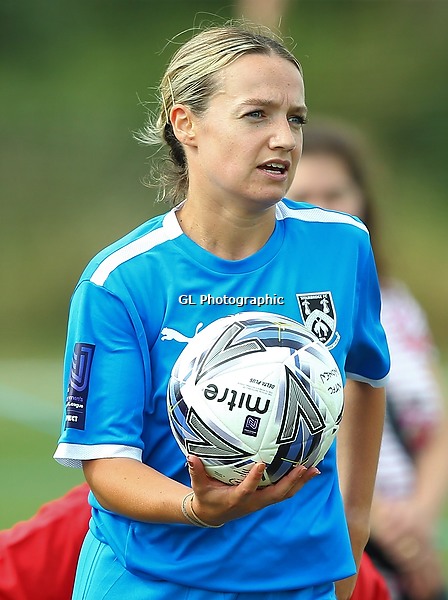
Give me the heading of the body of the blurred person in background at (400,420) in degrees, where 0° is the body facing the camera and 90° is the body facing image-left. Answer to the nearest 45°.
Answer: approximately 45°

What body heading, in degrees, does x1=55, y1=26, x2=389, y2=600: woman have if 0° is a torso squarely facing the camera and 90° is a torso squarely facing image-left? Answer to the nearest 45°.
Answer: approximately 315°

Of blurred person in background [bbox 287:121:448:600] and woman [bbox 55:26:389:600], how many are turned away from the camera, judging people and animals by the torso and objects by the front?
0

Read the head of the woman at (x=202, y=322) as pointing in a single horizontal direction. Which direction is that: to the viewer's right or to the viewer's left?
to the viewer's right
